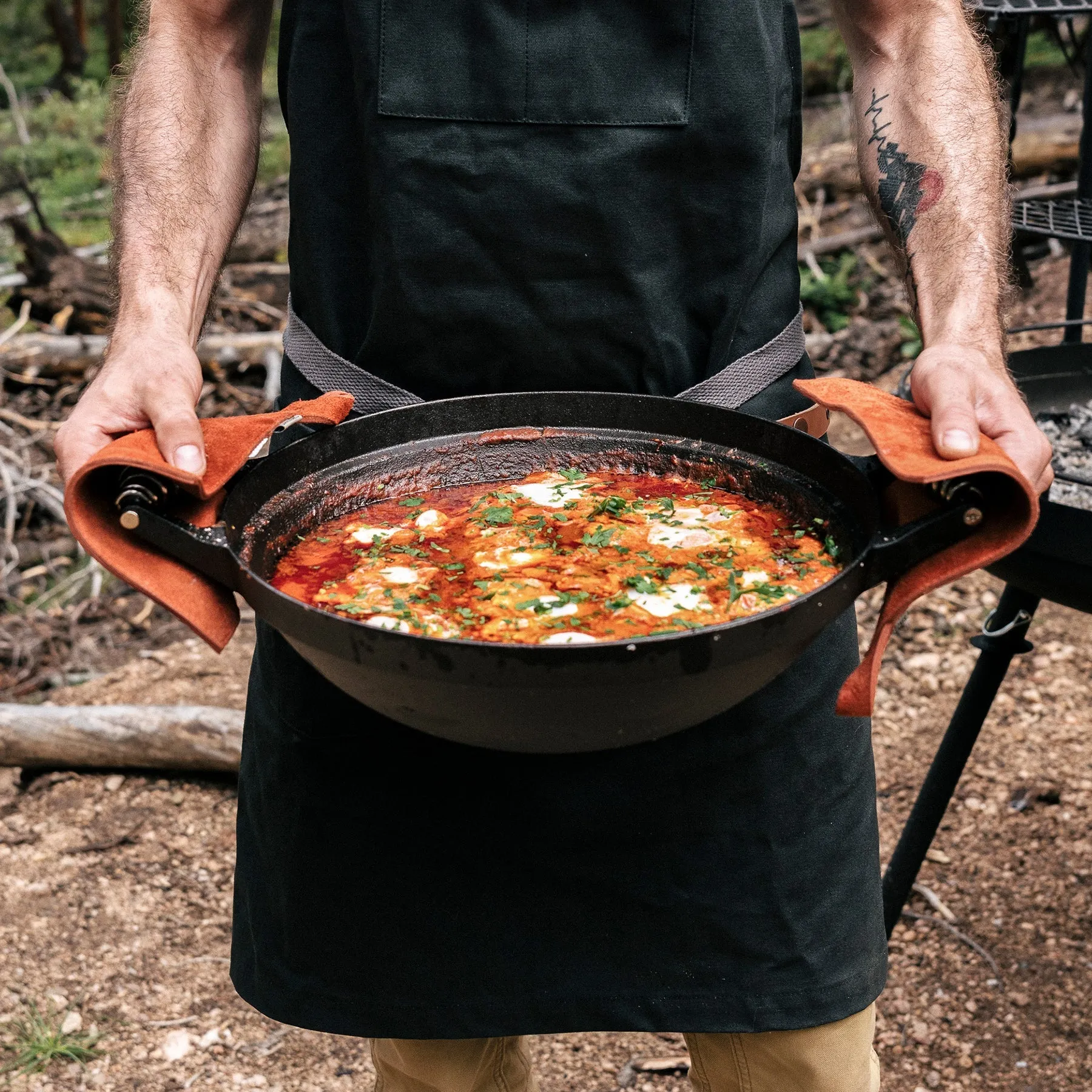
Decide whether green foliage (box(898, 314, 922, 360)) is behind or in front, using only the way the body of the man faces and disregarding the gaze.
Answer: behind

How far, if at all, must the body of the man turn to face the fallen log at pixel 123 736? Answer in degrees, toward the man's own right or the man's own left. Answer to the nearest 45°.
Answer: approximately 135° to the man's own right

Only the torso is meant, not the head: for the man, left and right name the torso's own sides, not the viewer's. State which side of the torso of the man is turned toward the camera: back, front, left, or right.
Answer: front

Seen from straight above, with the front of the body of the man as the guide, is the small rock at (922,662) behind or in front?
behind

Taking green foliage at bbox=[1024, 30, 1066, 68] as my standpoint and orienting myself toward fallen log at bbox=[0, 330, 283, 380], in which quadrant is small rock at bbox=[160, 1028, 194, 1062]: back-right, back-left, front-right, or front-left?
front-left

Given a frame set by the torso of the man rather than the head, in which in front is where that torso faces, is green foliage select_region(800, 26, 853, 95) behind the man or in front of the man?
behind

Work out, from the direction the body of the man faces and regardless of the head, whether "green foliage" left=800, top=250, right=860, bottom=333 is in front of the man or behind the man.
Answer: behind

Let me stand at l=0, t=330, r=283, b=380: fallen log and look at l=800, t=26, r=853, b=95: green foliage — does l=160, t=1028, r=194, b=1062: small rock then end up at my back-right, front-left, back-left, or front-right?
back-right
